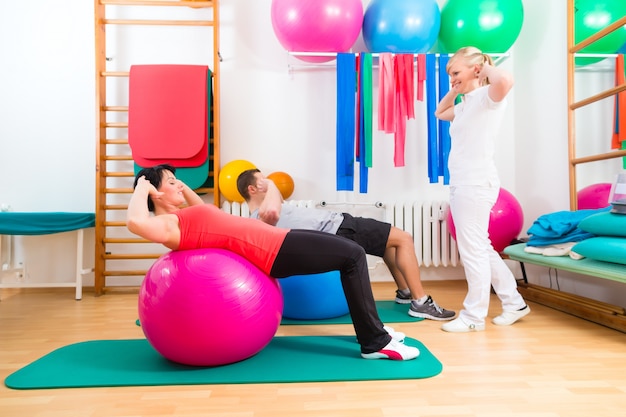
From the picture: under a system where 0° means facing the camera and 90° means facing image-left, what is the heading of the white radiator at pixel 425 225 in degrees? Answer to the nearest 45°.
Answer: approximately 0°

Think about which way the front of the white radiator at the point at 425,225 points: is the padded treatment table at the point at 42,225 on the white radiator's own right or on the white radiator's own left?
on the white radiator's own right
